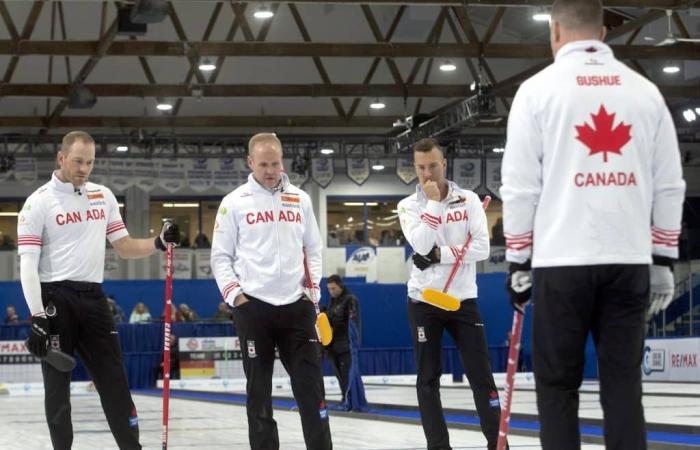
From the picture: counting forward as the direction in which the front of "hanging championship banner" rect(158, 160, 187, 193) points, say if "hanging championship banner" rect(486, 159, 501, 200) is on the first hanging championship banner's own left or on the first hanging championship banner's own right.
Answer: on the first hanging championship banner's own left

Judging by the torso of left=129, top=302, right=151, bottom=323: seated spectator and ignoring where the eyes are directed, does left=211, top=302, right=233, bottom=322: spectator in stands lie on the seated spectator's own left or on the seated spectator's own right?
on the seated spectator's own left

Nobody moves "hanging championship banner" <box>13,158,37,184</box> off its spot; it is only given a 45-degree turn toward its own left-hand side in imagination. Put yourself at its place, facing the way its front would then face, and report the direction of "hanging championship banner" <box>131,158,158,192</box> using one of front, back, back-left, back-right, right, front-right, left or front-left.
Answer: front-left

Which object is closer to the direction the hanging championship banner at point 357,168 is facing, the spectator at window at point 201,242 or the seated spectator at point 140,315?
the seated spectator

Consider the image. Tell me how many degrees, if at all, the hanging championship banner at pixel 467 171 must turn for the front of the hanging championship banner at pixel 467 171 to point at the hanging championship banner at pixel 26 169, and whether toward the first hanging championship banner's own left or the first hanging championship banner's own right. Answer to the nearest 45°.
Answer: approximately 90° to the first hanging championship banner's own right

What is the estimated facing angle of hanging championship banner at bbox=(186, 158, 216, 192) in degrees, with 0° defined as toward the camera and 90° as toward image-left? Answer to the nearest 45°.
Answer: approximately 0°
